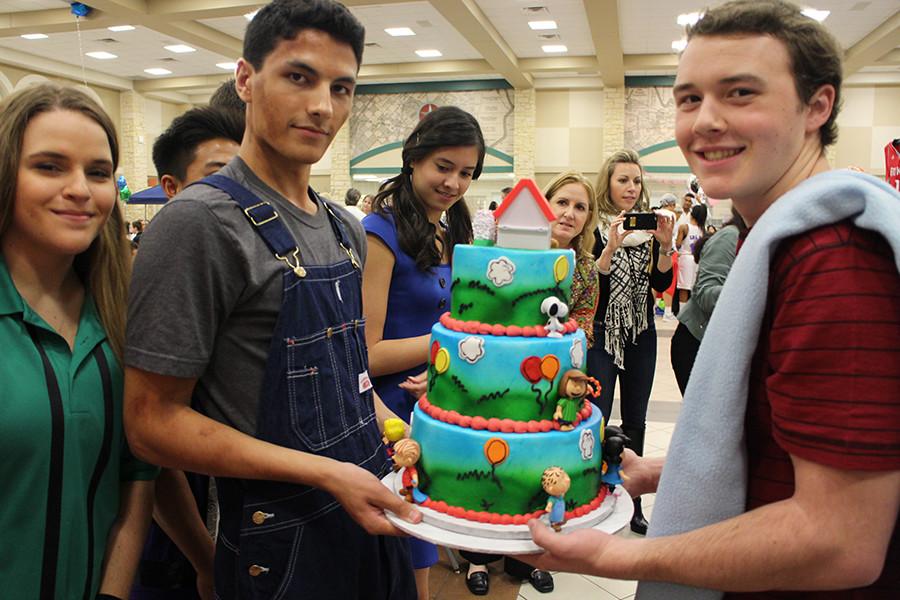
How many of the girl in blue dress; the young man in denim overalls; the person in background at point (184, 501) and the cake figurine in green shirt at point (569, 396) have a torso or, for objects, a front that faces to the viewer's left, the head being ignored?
0

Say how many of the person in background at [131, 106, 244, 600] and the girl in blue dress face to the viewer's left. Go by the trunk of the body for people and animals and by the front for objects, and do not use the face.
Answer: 0

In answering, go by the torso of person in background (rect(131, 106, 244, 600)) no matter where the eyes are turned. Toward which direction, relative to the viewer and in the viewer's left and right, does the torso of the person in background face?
facing the viewer and to the right of the viewer

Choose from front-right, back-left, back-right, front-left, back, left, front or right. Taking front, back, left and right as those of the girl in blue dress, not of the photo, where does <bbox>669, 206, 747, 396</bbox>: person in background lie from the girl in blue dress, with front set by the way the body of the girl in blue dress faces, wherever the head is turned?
left

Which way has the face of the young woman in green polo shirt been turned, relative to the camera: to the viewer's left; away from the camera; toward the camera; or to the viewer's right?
toward the camera

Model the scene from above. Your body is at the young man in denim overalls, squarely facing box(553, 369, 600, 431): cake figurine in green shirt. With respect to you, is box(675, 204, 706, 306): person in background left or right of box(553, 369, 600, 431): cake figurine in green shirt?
left

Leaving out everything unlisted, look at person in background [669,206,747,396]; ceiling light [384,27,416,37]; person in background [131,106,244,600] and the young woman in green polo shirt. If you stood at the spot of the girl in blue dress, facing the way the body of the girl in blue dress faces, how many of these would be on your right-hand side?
2

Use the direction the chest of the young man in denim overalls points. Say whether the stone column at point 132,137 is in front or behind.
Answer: behind

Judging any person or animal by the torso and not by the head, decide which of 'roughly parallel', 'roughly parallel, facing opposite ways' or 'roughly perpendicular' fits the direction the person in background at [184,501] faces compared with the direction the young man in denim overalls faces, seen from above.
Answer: roughly parallel

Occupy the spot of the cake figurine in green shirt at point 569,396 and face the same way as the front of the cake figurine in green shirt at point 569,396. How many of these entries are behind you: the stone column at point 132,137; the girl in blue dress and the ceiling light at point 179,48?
3

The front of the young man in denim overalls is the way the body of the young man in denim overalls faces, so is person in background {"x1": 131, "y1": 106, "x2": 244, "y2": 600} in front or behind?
behind

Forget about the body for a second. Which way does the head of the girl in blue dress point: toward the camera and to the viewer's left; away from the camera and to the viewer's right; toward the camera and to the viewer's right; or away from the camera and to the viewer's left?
toward the camera and to the viewer's right

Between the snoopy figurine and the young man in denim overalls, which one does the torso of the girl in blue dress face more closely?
the snoopy figurine

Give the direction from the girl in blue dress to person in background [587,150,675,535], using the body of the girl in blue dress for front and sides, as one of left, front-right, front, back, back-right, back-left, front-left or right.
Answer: left

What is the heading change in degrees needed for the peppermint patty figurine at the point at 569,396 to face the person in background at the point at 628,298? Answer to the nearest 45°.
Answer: approximately 135° to its left

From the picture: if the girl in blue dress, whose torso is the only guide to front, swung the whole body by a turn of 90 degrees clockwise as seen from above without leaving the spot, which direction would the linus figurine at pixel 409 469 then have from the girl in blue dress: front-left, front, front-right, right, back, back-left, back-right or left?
front-left

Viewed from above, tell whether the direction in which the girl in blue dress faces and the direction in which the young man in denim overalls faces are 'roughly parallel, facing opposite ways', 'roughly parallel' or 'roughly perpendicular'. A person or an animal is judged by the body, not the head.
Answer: roughly parallel
